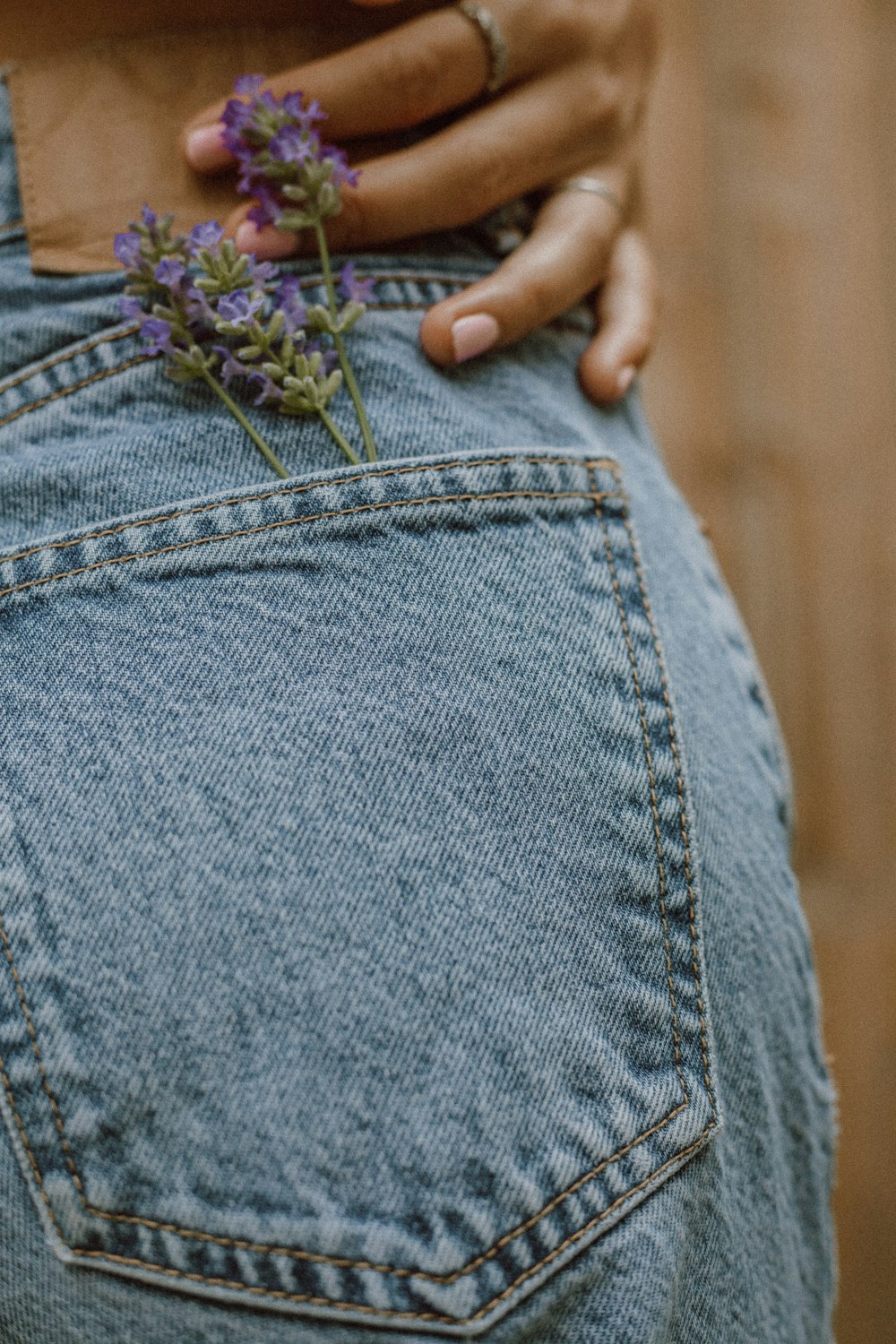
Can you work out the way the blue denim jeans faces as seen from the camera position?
facing away from the viewer
